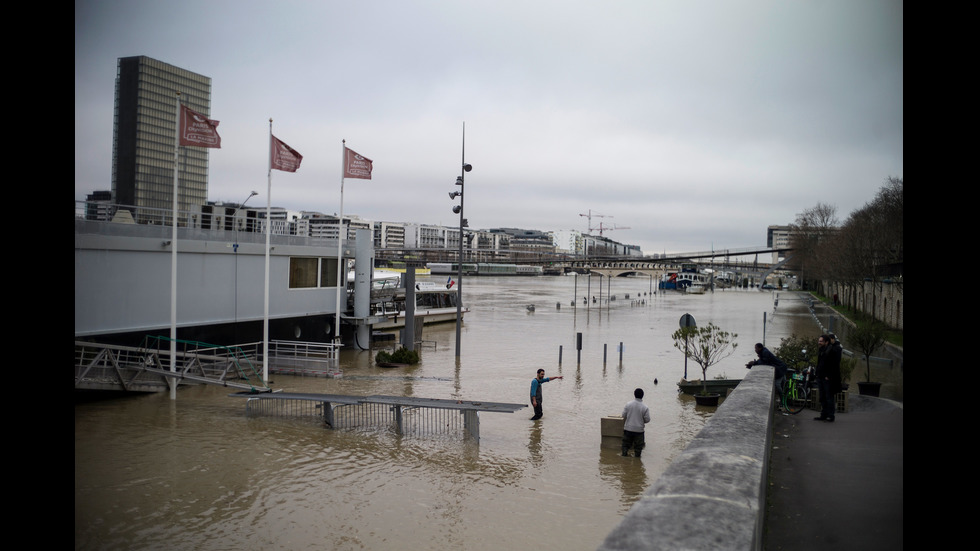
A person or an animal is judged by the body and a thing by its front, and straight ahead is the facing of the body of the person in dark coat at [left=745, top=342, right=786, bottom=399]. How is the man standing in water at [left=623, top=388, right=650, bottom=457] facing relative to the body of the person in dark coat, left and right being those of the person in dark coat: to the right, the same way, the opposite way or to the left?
to the right

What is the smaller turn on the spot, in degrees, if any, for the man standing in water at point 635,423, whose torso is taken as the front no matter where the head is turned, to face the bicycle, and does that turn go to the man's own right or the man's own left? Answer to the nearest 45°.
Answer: approximately 135° to the man's own right

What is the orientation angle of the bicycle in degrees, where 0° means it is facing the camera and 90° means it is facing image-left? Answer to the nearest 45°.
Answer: approximately 45°

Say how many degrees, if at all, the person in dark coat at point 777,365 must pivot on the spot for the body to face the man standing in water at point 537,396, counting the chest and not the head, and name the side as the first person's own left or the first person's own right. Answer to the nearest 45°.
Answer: approximately 45° to the first person's own right

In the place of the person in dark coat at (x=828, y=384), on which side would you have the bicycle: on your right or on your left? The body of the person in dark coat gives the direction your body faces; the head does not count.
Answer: on your right

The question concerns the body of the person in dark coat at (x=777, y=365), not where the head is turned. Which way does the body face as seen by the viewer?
to the viewer's left

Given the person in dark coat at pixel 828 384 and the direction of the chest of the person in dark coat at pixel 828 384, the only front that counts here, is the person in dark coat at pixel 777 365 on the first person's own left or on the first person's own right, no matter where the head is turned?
on the first person's own right

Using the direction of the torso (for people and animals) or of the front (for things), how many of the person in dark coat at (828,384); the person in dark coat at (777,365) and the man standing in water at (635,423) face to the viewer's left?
2

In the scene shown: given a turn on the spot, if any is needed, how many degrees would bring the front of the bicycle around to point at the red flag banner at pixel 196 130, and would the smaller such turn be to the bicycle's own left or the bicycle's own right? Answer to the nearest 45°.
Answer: approximately 45° to the bicycle's own right

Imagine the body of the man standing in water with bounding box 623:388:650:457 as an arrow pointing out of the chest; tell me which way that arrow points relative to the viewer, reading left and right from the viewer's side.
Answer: facing away from the viewer

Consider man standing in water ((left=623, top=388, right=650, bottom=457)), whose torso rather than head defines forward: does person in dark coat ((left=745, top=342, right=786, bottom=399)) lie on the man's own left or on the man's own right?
on the man's own right

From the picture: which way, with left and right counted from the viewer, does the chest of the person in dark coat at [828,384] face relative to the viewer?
facing to the left of the viewer
